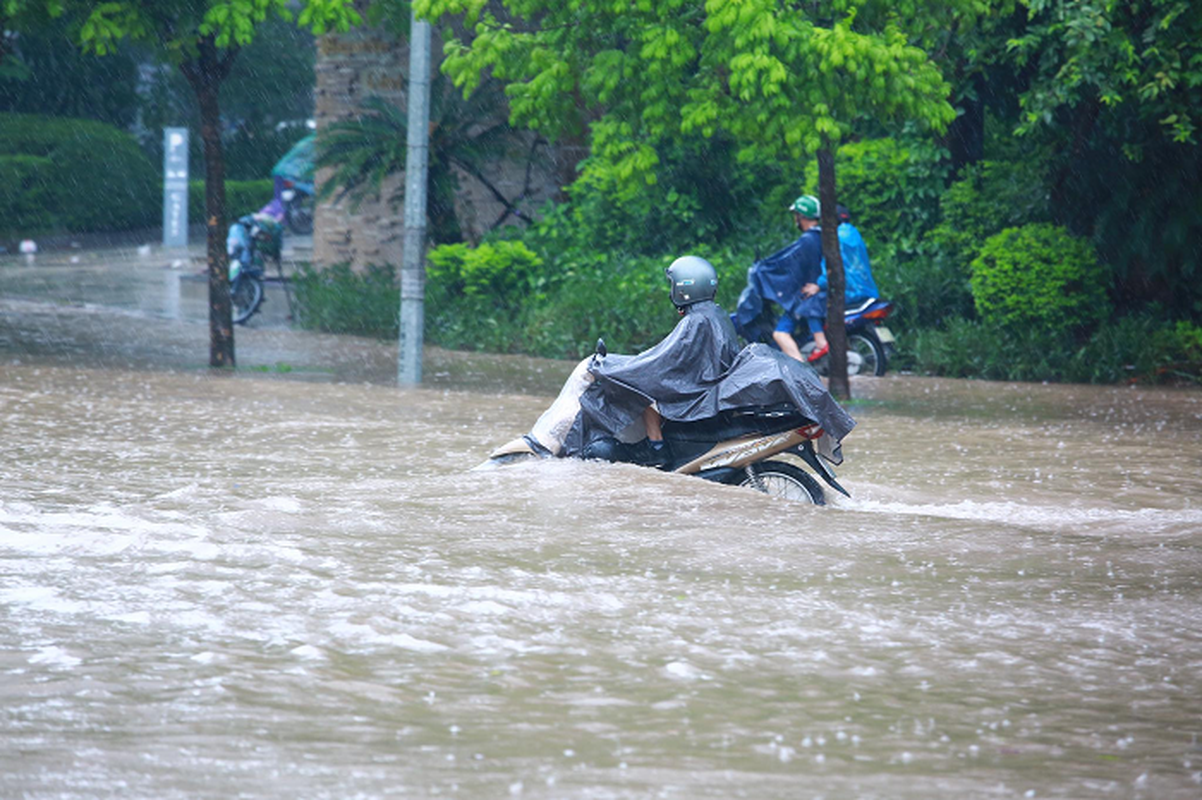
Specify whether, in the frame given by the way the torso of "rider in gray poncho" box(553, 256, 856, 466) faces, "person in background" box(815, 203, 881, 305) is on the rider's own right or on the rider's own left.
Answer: on the rider's own right

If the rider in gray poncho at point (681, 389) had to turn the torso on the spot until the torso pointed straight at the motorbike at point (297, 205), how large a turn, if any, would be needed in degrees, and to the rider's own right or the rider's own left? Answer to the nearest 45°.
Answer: approximately 90° to the rider's own right

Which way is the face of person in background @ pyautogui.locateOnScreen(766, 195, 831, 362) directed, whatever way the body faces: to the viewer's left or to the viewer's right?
to the viewer's left

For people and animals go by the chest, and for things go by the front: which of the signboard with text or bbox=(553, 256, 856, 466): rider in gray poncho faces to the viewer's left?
the rider in gray poncho

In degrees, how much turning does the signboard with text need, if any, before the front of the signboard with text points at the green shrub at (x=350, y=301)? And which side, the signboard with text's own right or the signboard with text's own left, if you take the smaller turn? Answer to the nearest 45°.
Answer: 0° — it already faces it

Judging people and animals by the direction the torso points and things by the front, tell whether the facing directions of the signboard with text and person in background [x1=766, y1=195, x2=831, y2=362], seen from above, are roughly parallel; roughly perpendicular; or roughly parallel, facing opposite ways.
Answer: roughly perpendicular

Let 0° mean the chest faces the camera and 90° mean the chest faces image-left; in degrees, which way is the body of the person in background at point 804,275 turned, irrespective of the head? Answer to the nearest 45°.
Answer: approximately 90°

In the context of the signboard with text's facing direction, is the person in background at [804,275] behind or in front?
in front

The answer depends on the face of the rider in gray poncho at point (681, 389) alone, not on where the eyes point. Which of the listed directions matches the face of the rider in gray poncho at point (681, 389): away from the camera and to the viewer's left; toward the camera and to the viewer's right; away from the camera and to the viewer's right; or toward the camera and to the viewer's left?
away from the camera and to the viewer's left

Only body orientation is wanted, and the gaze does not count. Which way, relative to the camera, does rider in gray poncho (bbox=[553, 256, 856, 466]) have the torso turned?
to the viewer's left

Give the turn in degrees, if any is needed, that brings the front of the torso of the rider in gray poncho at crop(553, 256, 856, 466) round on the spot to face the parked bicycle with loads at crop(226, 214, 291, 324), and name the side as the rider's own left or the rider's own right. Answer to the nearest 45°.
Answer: approximately 45° to the rider's own right
